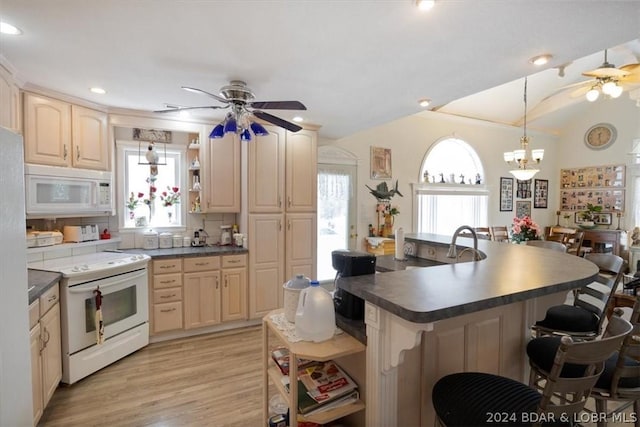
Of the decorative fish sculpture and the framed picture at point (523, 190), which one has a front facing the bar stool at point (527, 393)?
the framed picture

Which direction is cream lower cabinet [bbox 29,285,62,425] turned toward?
to the viewer's right

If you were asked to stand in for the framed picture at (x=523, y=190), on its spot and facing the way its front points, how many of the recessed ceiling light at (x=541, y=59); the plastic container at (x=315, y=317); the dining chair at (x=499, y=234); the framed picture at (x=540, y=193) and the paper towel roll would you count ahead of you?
4

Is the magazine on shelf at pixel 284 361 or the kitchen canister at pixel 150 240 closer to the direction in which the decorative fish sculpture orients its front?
the kitchen canister

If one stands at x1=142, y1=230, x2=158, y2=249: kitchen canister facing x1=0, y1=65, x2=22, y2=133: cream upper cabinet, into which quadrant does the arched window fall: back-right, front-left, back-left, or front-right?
back-left

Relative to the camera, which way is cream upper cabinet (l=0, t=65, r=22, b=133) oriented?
to the viewer's right

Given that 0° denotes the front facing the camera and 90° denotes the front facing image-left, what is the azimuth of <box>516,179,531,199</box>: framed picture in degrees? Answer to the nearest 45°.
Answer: approximately 0°

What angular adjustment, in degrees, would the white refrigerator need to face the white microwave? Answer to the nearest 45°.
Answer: approximately 90° to its left

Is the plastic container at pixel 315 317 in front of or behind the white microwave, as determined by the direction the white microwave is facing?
in front

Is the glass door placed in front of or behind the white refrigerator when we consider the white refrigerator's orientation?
in front

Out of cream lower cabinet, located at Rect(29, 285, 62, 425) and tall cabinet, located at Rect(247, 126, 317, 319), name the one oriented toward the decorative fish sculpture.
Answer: the cream lower cabinet

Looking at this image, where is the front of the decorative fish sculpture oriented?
to the viewer's left

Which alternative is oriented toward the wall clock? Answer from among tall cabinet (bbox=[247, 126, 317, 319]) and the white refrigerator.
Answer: the white refrigerator

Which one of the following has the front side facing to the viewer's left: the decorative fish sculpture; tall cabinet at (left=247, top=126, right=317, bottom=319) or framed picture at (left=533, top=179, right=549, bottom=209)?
the decorative fish sculpture

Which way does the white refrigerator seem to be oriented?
to the viewer's right
